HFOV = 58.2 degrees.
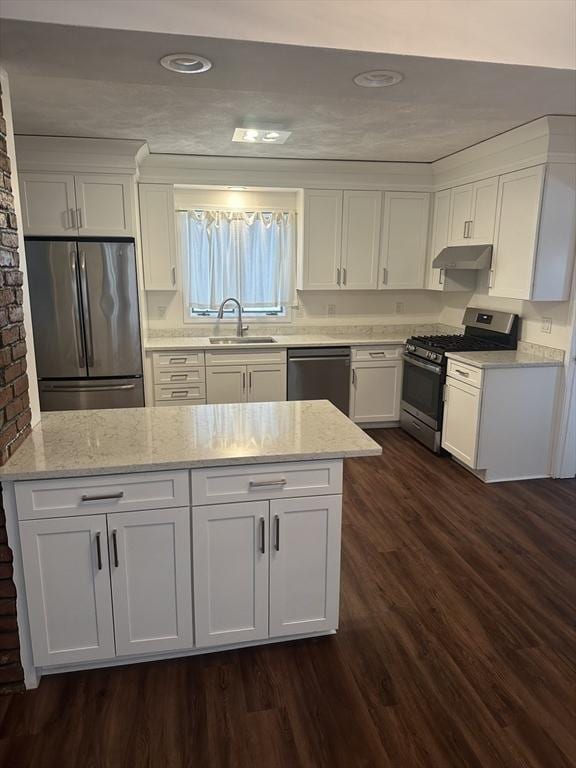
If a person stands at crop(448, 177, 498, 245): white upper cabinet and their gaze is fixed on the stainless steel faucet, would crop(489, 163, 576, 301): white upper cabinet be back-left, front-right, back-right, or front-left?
back-left

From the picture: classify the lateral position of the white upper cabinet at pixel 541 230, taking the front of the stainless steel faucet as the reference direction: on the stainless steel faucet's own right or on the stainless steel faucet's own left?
on the stainless steel faucet's own left

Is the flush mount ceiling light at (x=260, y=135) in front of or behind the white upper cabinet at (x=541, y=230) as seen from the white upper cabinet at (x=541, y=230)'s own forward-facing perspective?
in front

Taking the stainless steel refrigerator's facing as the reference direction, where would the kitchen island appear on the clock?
The kitchen island is roughly at 12 o'clock from the stainless steel refrigerator.

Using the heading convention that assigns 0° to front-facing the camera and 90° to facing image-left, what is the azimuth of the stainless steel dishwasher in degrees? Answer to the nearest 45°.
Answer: approximately 0°

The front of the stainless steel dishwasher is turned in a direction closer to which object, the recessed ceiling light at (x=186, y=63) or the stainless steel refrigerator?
the recessed ceiling light

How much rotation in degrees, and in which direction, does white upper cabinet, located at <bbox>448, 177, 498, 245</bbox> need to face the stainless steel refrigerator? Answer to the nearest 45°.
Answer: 0° — it already faces it

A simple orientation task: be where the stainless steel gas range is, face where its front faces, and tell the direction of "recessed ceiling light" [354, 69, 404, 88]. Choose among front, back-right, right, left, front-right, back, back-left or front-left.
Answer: front-left

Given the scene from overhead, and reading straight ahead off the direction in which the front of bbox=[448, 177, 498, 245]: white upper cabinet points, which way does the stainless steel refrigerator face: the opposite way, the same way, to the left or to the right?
to the left

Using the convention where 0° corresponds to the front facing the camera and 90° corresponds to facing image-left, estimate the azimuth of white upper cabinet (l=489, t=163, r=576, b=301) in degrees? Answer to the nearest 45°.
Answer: approximately 45°

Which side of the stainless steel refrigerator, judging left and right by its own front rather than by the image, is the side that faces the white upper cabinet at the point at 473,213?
left

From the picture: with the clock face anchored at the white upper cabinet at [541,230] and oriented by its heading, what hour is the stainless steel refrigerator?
The stainless steel refrigerator is roughly at 1 o'clock from the white upper cabinet.

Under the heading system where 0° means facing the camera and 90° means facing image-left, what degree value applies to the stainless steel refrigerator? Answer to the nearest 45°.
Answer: approximately 0°

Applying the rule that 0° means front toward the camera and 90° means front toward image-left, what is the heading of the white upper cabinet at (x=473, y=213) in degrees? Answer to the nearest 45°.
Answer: approximately 45°

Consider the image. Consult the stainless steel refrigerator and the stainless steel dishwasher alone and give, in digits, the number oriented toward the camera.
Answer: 2
